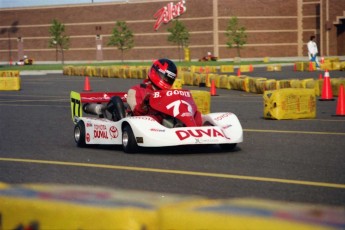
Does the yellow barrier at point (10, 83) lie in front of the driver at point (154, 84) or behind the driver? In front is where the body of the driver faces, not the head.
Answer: behind

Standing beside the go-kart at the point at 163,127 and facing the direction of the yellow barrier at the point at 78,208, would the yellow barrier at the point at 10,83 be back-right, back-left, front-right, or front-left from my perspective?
back-right

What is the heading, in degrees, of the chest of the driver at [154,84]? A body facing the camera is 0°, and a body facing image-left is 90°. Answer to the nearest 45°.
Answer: approximately 315°

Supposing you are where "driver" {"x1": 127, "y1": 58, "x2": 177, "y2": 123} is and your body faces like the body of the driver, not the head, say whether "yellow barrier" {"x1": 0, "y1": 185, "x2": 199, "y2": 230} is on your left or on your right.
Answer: on your right

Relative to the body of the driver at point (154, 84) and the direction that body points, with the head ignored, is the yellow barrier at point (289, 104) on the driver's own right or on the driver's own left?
on the driver's own left

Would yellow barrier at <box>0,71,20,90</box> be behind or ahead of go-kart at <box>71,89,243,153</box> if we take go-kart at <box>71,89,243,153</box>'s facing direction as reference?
behind

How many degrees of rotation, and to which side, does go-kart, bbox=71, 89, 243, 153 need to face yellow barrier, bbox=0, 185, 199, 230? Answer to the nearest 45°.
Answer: approximately 45° to its right

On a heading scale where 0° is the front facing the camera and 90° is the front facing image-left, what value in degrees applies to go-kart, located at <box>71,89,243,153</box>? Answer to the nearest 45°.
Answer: approximately 315°

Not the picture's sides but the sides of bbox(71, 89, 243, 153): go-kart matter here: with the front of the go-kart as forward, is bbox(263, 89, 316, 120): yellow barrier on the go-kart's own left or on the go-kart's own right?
on the go-kart's own left
